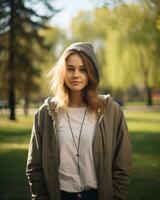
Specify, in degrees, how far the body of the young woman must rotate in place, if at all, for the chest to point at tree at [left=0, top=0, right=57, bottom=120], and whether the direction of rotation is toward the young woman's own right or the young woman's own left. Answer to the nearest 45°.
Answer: approximately 180°

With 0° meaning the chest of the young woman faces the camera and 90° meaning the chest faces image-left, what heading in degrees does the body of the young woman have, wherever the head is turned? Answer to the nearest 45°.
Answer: approximately 0°
